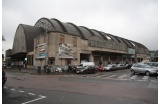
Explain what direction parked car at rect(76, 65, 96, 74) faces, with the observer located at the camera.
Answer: facing the viewer and to the left of the viewer
